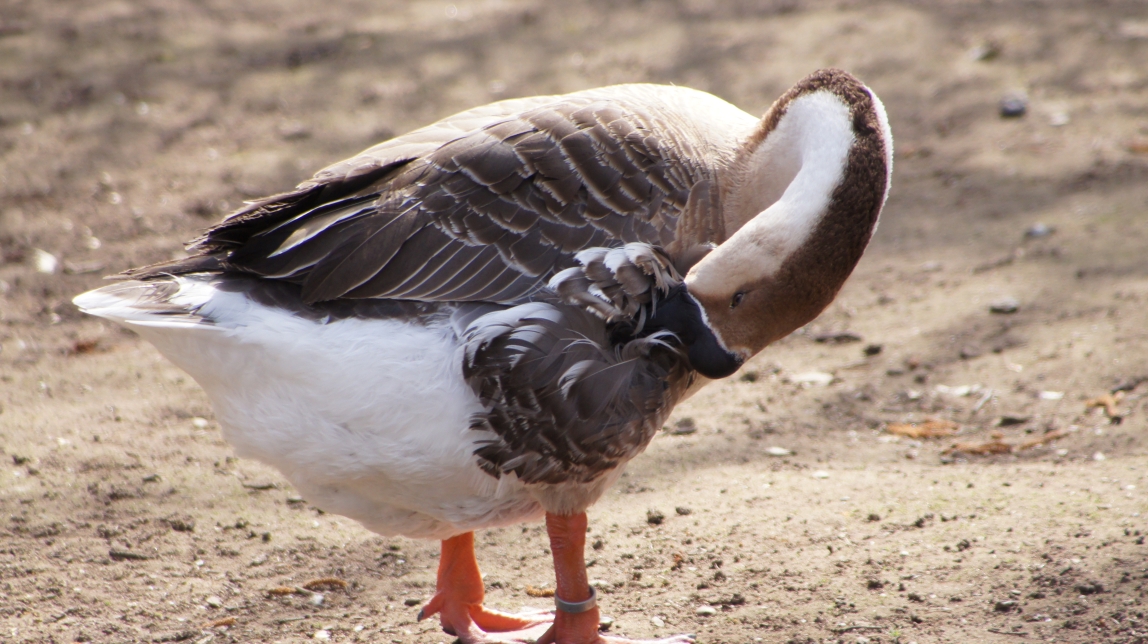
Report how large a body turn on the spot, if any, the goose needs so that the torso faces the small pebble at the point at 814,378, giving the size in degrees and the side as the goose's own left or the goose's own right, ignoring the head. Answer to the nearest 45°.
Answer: approximately 45° to the goose's own left

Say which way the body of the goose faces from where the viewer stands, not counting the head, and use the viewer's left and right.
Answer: facing to the right of the viewer

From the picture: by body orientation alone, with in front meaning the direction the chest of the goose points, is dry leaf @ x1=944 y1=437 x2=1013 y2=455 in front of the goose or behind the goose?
in front

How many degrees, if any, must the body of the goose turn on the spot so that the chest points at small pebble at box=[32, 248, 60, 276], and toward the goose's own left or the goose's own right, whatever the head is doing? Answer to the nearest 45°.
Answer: approximately 135° to the goose's own left
